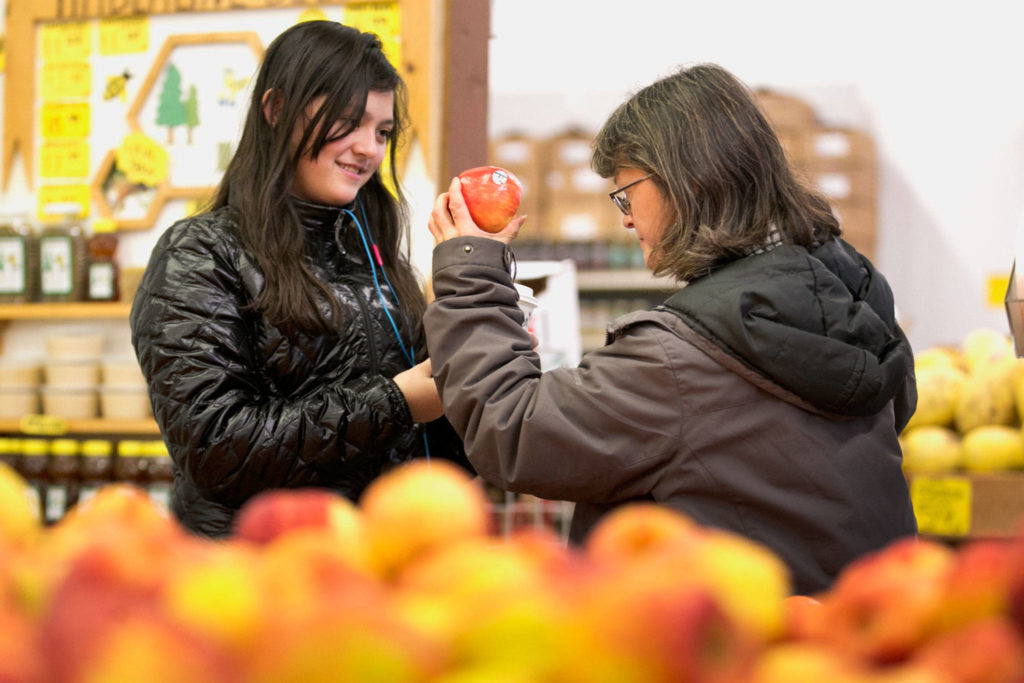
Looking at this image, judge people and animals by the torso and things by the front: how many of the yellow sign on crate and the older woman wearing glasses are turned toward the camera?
1

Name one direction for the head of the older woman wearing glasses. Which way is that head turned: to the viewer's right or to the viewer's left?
to the viewer's left

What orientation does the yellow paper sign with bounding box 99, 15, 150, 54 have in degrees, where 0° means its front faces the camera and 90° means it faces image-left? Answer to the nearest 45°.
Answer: approximately 0°

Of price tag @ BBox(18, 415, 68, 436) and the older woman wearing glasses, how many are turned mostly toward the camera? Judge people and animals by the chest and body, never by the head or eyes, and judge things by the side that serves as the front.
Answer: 1

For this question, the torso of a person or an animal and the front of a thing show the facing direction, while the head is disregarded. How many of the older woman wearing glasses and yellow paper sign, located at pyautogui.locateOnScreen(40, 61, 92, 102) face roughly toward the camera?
1

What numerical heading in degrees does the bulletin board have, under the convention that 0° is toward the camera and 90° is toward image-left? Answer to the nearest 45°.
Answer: approximately 0°
